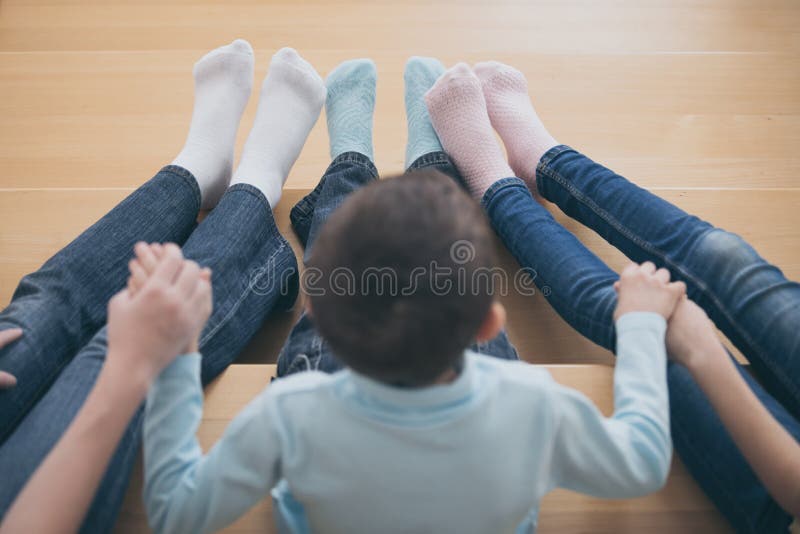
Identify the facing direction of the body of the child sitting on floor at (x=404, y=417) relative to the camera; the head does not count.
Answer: away from the camera

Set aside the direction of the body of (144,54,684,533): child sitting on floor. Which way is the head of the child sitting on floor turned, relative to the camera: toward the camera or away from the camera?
away from the camera
